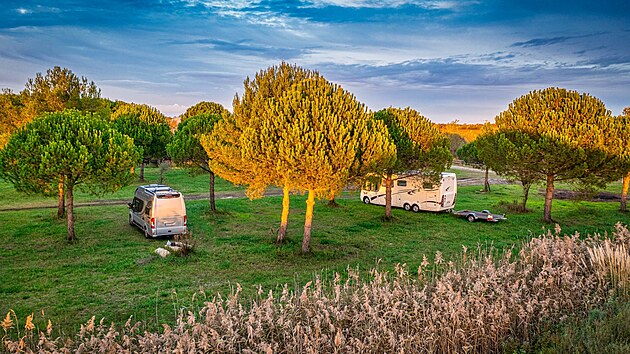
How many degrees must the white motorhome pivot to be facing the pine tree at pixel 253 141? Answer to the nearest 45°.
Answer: approximately 90° to its left

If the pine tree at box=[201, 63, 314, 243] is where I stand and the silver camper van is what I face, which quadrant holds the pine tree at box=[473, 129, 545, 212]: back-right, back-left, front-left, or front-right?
back-right

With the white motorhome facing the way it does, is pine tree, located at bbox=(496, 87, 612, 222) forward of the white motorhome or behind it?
behind

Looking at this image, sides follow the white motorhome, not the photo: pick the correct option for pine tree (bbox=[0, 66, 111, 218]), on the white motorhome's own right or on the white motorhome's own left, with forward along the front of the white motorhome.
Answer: on the white motorhome's own left

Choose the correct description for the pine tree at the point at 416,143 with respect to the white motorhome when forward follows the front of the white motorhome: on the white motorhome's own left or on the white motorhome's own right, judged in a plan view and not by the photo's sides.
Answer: on the white motorhome's own left

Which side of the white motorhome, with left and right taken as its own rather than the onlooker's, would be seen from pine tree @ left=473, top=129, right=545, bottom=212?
back

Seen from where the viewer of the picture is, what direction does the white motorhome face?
facing away from the viewer and to the left of the viewer
